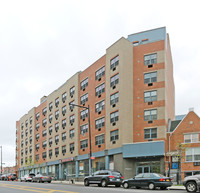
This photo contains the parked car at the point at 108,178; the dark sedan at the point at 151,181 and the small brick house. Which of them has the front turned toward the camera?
the small brick house

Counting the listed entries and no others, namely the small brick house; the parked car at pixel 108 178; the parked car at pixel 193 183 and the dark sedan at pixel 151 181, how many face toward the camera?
1

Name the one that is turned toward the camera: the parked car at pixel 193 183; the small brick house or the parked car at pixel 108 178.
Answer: the small brick house

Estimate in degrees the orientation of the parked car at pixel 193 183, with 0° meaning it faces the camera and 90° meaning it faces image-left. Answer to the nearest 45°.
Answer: approximately 90°

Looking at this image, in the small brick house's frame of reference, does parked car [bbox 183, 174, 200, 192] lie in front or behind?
in front

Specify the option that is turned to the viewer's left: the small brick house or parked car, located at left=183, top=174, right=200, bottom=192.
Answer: the parked car

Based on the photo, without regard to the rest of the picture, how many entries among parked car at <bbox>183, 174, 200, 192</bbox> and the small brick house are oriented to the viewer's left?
1

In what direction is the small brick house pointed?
toward the camera

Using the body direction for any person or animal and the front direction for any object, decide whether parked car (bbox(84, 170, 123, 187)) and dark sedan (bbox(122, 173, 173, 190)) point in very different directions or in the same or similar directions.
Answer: same or similar directions

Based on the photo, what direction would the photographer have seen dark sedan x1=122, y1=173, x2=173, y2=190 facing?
facing away from the viewer and to the left of the viewer

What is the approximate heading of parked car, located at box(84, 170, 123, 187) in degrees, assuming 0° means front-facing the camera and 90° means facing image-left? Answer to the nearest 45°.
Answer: approximately 135°
